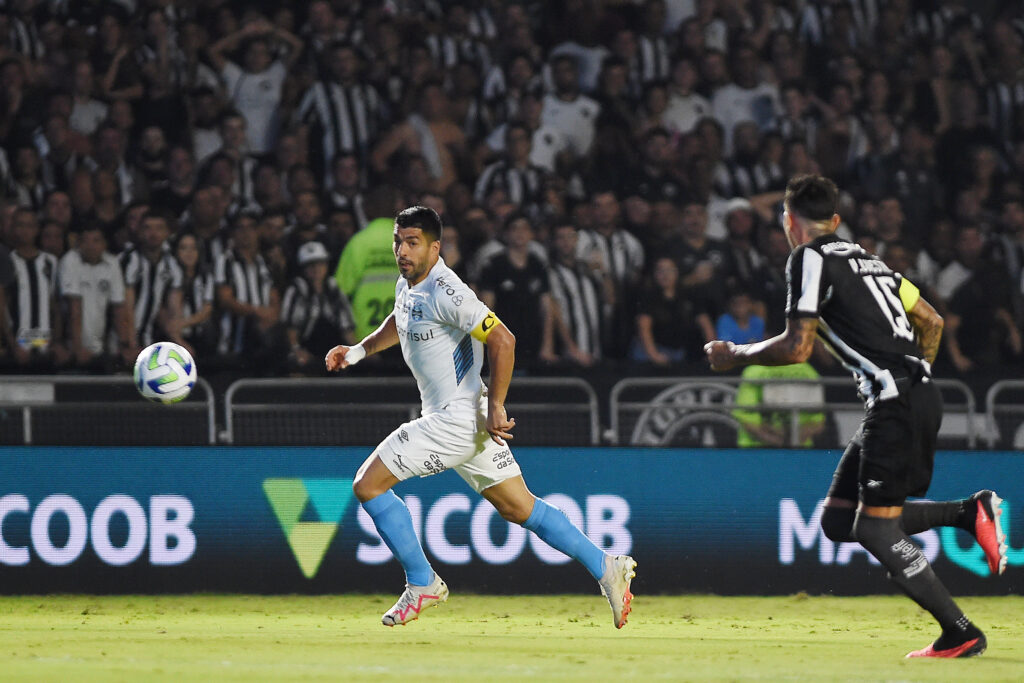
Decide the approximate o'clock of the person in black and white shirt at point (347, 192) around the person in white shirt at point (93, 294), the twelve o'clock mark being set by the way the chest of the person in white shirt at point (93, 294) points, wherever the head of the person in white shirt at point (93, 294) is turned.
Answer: the person in black and white shirt at point (347, 192) is roughly at 8 o'clock from the person in white shirt at point (93, 294).

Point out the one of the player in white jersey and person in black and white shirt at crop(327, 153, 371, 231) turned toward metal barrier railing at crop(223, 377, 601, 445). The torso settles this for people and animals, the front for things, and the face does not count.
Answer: the person in black and white shirt

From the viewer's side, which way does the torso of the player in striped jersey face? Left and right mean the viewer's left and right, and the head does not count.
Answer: facing away from the viewer and to the left of the viewer

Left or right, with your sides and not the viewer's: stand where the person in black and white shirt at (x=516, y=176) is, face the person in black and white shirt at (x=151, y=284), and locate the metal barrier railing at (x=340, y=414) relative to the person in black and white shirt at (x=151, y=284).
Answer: left

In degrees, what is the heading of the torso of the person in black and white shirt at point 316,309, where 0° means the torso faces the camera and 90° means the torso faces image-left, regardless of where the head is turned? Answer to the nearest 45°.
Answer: approximately 0°

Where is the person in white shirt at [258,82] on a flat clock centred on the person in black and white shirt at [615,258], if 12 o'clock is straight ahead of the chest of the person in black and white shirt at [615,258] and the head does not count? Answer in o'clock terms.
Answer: the person in white shirt at [258,82] is roughly at 4 o'clock from the person in black and white shirt at [615,258].

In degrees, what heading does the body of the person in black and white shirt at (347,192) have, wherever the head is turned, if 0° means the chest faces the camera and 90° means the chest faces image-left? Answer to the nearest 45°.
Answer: approximately 0°

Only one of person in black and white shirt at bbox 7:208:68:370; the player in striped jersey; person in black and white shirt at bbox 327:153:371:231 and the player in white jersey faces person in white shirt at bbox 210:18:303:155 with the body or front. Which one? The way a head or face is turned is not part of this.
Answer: the player in striped jersey
